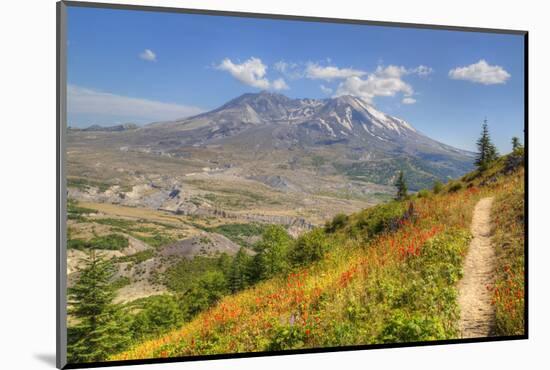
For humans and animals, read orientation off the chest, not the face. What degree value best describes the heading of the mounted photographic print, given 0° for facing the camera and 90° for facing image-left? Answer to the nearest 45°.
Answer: approximately 315°
